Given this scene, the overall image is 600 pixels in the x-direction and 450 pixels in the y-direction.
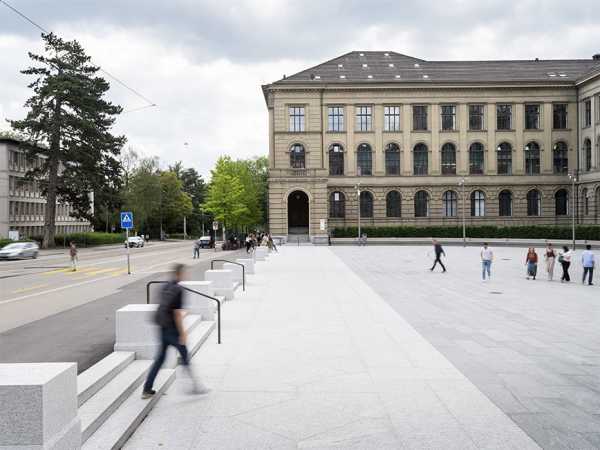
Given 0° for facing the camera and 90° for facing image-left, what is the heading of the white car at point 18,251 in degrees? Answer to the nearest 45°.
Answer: approximately 45°

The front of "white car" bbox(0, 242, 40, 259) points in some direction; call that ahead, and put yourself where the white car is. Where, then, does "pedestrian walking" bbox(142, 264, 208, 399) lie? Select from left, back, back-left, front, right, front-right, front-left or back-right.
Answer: front-left

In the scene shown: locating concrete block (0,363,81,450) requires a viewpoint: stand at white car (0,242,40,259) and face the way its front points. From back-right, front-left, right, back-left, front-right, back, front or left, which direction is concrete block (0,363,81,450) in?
front-left
